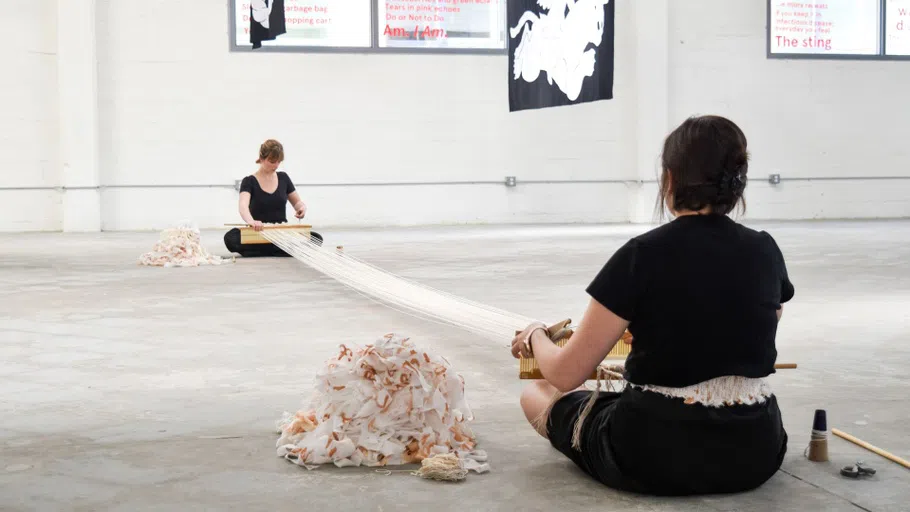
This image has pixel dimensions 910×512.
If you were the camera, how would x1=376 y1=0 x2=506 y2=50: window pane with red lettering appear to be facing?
facing the viewer

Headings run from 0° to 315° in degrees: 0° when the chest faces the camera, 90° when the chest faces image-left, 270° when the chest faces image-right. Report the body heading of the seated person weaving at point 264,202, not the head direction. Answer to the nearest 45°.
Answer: approximately 315°

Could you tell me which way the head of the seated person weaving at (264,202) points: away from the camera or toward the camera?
toward the camera

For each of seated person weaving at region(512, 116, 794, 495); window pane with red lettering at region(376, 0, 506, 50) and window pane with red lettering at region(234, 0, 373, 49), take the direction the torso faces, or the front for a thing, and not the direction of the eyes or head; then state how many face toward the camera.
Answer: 2

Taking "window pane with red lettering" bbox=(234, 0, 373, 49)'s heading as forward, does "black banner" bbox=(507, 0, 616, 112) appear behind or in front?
in front

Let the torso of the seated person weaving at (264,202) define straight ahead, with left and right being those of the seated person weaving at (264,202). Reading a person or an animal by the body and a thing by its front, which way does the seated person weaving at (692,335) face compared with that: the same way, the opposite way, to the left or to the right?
the opposite way

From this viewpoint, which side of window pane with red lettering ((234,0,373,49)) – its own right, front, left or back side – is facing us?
front

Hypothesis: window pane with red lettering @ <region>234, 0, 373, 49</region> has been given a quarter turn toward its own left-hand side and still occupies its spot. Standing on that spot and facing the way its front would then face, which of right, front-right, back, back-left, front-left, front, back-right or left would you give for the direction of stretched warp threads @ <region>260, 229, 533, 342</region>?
right

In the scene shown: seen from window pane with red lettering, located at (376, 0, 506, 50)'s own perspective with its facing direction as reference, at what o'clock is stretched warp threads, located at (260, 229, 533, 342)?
The stretched warp threads is roughly at 12 o'clock from the window pane with red lettering.

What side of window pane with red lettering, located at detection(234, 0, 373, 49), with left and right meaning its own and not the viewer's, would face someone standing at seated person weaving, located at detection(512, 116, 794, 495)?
front

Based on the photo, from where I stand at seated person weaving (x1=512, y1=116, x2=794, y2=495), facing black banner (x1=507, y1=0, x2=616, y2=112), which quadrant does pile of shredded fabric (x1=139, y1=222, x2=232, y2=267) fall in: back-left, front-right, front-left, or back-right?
front-left

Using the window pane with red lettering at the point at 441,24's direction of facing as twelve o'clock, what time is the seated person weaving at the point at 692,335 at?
The seated person weaving is roughly at 12 o'clock from the window pane with red lettering.

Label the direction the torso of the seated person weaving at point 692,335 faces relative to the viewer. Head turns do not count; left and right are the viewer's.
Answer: facing away from the viewer and to the left of the viewer

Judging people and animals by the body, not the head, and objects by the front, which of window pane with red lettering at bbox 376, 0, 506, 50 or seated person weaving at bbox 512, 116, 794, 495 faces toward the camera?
the window pane with red lettering

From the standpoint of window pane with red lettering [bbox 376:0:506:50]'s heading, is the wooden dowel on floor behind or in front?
in front
